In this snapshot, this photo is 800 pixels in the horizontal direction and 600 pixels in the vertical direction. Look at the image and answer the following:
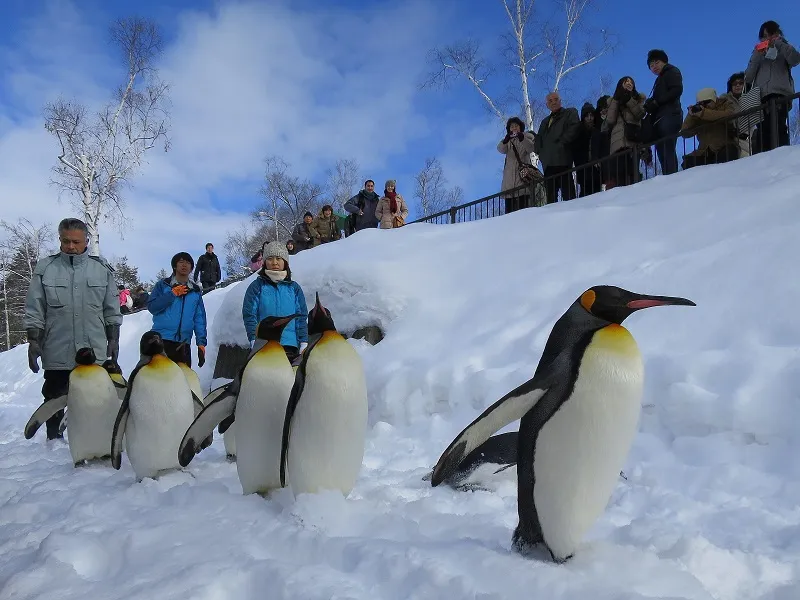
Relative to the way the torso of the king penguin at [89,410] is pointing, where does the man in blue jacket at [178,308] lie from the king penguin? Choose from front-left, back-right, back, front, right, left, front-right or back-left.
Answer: back-left

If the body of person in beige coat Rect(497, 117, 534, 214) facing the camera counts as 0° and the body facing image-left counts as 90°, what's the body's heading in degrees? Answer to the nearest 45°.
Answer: approximately 0°

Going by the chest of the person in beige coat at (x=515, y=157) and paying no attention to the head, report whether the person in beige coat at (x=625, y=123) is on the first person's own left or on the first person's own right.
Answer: on the first person's own left

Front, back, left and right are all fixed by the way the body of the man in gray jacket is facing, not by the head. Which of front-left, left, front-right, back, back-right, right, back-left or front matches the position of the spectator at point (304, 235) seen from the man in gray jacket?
back-left

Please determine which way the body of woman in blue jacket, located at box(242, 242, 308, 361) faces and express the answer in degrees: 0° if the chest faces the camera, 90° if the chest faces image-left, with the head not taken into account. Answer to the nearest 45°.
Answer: approximately 0°

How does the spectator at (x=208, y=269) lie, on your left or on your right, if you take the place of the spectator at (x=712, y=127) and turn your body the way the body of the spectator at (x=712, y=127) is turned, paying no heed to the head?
on your right

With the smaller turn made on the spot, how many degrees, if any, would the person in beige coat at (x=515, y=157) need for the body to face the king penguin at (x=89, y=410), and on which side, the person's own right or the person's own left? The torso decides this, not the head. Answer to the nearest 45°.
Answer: approximately 45° to the person's own right

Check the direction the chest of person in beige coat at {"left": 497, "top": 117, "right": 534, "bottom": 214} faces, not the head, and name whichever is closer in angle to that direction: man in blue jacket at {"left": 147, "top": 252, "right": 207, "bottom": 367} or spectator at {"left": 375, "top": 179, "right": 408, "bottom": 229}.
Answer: the man in blue jacket
